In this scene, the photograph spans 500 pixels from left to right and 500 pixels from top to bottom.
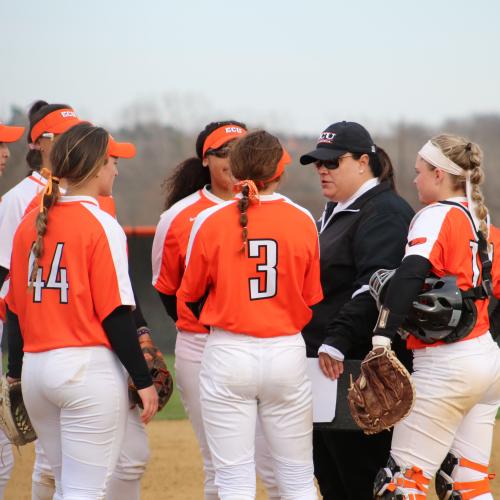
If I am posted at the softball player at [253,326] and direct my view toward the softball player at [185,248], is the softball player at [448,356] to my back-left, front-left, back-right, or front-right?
back-right

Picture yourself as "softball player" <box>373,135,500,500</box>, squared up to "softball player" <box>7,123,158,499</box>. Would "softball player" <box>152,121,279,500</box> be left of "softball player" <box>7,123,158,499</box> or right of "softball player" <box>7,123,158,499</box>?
right

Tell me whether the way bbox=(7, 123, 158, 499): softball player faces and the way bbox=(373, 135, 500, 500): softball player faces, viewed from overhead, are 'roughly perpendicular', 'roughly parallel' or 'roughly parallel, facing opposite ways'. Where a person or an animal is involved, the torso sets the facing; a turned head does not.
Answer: roughly perpendicular

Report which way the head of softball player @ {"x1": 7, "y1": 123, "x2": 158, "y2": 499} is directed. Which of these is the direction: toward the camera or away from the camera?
away from the camera

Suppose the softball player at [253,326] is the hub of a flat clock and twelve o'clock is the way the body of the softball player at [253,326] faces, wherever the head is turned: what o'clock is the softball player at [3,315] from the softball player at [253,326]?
the softball player at [3,315] is roughly at 10 o'clock from the softball player at [253,326].

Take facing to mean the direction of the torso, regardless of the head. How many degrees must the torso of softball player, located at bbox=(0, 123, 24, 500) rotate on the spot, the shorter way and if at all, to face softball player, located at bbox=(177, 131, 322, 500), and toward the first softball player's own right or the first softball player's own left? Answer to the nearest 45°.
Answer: approximately 45° to the first softball player's own right

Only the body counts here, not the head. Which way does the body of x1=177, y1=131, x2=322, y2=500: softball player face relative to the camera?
away from the camera

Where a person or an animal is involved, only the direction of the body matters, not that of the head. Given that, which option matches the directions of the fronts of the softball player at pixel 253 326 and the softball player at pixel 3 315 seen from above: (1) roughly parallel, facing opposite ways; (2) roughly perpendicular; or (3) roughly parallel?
roughly perpendicular

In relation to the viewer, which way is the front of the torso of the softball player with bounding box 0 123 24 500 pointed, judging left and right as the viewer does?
facing to the right of the viewer
